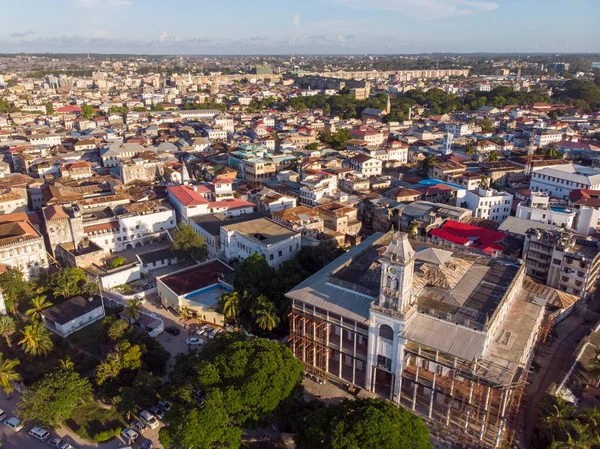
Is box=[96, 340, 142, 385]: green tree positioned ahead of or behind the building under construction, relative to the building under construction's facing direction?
ahead

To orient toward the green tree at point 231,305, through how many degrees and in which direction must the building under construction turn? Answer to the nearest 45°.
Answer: approximately 45° to its right

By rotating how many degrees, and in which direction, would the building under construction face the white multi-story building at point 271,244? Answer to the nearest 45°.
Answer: approximately 90° to its right

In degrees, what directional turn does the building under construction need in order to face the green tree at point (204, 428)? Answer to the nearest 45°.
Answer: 0° — it already faces it

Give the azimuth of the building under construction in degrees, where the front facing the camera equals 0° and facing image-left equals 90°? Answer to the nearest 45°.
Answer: approximately 45°

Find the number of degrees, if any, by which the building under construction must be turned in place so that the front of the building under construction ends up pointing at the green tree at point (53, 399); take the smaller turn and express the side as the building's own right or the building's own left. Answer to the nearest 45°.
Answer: approximately 45° to the building's own right

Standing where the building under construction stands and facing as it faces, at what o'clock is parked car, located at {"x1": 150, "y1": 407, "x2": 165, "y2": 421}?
The parked car is roughly at 1 o'clock from the building under construction.

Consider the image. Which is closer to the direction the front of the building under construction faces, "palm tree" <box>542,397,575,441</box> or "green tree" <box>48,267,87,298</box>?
the green tree

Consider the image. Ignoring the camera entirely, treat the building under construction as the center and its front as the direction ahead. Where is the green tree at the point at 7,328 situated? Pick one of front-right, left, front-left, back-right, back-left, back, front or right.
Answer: front-right

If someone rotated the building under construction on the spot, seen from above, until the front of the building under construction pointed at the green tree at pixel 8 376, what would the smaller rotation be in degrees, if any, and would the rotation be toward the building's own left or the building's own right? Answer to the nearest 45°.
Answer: approximately 45° to the building's own right

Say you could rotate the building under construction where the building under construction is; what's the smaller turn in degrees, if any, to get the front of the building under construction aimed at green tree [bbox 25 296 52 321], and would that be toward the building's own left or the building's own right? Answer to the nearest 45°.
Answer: approximately 45° to the building's own right

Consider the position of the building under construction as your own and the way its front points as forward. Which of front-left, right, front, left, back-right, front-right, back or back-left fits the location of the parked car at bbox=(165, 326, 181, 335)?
front-right
